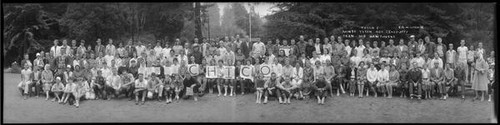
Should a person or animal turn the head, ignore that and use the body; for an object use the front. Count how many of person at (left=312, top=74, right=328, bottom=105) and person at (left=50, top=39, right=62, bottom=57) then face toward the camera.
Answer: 2

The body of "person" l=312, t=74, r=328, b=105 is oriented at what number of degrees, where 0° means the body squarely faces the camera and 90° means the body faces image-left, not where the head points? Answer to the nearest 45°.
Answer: approximately 0°

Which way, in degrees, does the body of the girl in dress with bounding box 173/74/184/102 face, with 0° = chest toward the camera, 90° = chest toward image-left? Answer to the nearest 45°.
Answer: approximately 0°

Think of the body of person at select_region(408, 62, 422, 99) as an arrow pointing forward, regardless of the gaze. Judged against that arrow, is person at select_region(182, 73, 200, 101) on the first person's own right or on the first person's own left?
on the first person's own right

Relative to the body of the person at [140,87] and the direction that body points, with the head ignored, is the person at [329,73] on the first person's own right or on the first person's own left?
on the first person's own left
